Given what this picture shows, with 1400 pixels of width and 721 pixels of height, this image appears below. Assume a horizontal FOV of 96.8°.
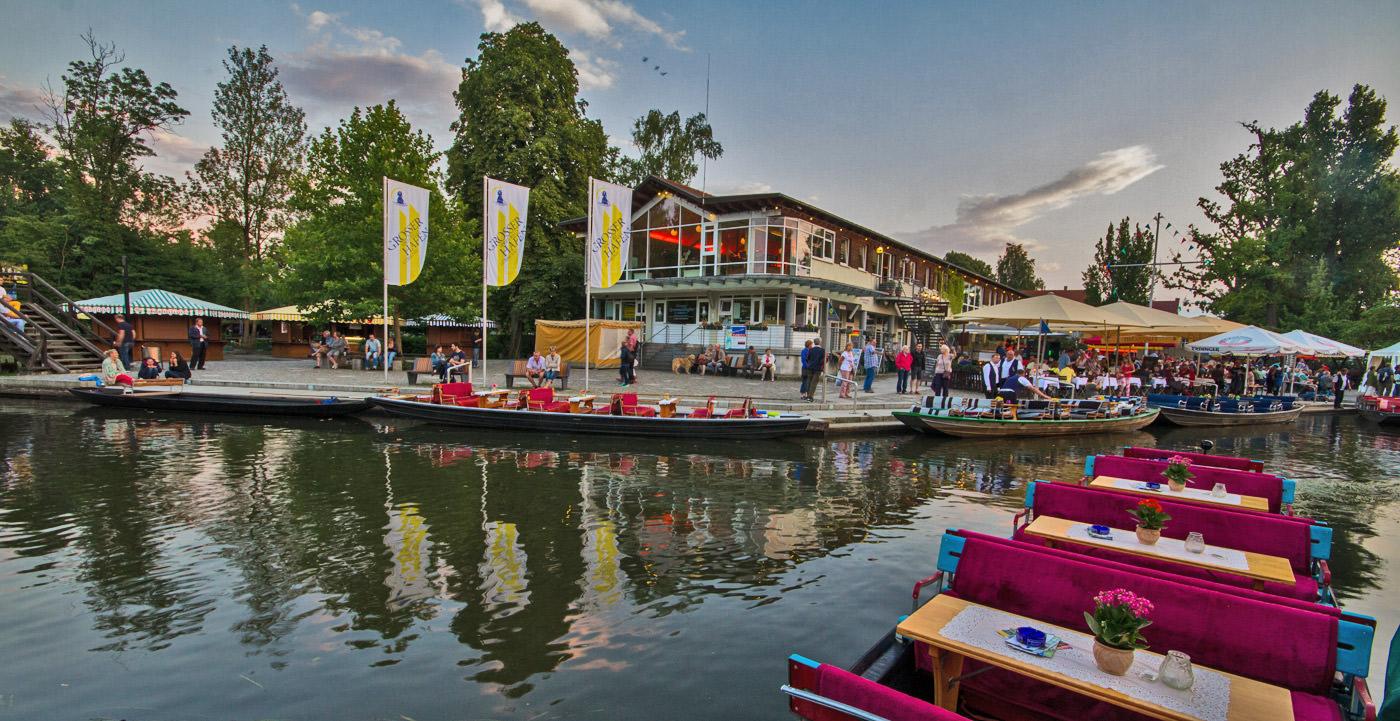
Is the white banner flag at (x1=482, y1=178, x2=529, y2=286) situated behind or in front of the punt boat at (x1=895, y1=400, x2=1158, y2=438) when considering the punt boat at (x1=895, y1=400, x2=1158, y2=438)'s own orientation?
in front

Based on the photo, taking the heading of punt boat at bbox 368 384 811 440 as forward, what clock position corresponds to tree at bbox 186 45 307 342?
The tree is roughly at 2 o'clock from the punt boat.

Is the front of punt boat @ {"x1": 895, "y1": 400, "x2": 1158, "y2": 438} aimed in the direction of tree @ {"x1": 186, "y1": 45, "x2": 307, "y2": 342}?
yes

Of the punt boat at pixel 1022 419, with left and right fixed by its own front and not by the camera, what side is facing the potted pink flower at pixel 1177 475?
left

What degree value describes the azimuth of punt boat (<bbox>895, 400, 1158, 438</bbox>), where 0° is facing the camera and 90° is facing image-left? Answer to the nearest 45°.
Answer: approximately 90°

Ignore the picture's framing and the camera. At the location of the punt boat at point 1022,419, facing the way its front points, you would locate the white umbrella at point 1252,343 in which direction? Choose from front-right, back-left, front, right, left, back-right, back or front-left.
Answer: back-right

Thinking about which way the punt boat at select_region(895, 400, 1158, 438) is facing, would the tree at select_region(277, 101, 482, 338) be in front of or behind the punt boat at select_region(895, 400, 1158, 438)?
in front

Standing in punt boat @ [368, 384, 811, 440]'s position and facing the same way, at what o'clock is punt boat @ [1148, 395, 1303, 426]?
punt boat @ [1148, 395, 1303, 426] is roughly at 6 o'clock from punt boat @ [368, 384, 811, 440].

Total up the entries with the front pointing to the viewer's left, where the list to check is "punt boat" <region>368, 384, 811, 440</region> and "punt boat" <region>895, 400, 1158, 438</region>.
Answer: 2
